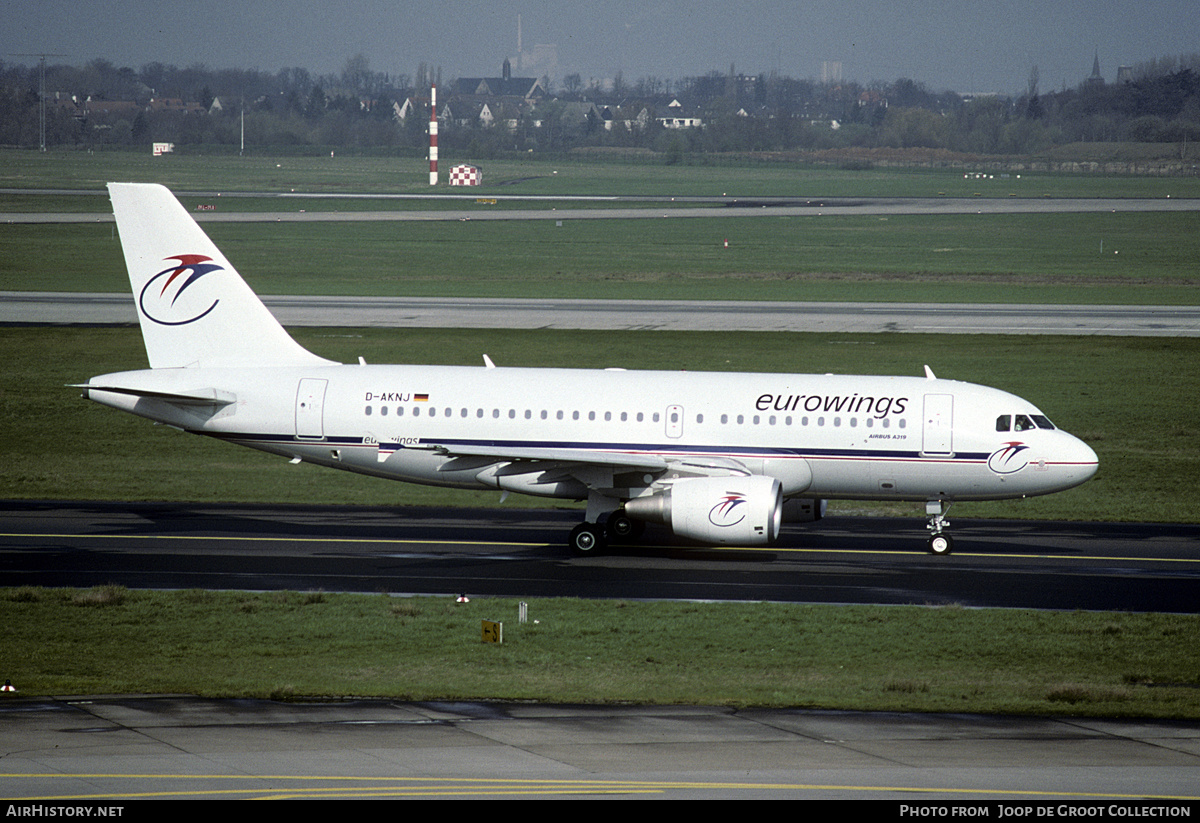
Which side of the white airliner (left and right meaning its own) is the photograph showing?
right
